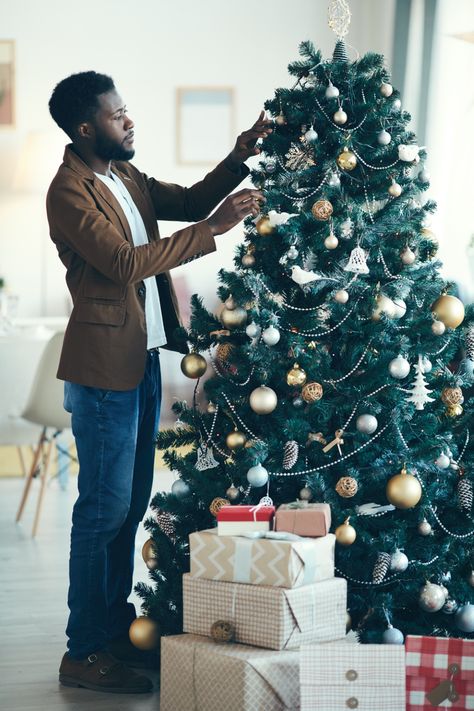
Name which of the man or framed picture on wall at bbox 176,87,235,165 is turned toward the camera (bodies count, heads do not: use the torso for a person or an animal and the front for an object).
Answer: the framed picture on wall

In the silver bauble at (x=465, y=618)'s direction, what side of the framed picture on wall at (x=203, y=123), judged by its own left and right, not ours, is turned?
front

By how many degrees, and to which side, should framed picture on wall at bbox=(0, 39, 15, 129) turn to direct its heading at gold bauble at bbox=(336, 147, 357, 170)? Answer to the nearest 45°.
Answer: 0° — it already faces it

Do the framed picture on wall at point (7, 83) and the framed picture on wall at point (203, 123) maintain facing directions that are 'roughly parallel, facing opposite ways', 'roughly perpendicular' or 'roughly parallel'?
roughly parallel

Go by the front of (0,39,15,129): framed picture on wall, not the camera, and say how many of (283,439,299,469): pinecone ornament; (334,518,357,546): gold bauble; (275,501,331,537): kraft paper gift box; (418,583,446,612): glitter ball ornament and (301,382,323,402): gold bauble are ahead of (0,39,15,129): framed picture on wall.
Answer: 5

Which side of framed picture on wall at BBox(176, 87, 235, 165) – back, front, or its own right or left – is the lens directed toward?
front

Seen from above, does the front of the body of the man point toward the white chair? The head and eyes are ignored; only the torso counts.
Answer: no

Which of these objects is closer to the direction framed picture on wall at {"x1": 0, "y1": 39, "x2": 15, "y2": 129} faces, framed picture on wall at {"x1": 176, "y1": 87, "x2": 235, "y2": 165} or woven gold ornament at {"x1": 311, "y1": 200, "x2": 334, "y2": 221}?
the woven gold ornament

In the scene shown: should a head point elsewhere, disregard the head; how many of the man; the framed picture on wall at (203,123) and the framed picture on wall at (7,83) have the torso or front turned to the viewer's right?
1

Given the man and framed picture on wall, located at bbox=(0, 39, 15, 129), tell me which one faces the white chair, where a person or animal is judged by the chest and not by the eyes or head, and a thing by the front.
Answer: the framed picture on wall

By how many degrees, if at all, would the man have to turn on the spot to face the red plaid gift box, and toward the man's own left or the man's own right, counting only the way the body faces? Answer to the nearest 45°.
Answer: approximately 45° to the man's own right

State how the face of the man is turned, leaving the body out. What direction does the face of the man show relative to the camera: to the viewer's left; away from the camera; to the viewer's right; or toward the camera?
to the viewer's right

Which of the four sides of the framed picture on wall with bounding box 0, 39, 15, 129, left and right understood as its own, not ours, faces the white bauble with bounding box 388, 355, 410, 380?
front

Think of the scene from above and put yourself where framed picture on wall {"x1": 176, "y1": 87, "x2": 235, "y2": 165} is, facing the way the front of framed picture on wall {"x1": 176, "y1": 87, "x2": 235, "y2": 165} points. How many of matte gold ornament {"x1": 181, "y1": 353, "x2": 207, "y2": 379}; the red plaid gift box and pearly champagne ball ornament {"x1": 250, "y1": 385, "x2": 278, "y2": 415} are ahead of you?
3

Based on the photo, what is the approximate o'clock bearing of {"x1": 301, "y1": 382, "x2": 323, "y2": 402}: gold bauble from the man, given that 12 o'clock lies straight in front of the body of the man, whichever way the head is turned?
The gold bauble is roughly at 1 o'clock from the man.

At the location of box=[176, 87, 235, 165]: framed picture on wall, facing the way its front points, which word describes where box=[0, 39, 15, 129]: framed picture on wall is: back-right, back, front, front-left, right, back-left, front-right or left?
right

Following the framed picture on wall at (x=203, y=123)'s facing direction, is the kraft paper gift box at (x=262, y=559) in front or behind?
in front

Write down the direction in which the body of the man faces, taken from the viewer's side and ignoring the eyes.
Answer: to the viewer's right

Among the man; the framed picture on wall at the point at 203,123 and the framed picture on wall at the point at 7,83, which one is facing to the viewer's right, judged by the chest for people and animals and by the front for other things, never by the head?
the man

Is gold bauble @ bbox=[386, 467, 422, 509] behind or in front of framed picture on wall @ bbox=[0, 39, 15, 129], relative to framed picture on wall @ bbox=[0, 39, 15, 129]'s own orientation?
in front

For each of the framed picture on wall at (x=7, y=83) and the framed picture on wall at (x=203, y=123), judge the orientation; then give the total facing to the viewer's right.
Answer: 0

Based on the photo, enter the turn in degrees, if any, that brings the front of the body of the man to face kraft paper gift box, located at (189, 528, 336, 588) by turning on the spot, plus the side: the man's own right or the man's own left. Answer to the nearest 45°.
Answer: approximately 45° to the man's own right
